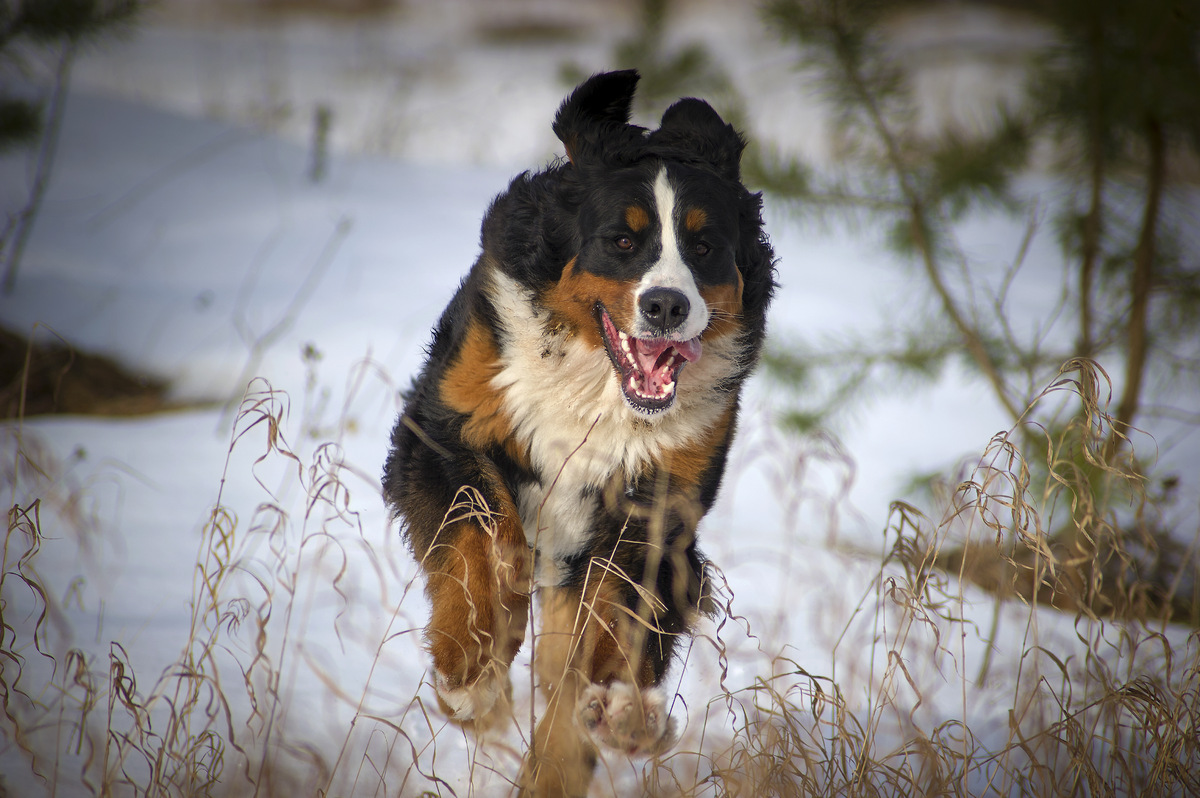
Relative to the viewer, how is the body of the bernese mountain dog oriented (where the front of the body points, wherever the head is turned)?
toward the camera
